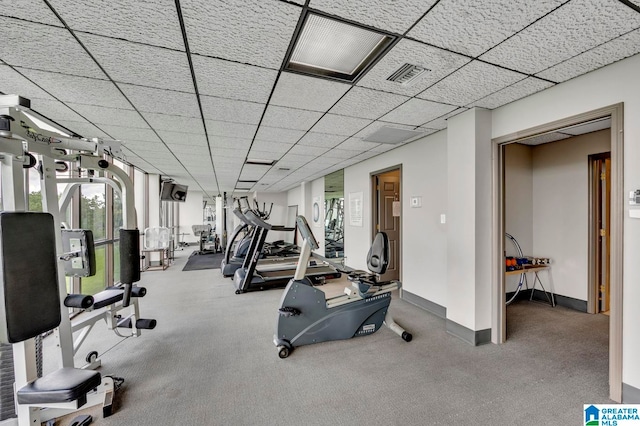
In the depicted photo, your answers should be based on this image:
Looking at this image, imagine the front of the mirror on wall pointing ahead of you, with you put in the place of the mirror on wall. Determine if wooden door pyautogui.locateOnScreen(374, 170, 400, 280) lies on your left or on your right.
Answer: on your left

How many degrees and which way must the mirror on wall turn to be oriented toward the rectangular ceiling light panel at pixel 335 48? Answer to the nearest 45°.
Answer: approximately 45° to its left

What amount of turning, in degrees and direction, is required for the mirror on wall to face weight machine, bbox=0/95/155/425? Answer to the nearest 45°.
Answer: approximately 45° to its left

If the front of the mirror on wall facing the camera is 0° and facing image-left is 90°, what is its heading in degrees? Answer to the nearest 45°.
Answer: approximately 45°

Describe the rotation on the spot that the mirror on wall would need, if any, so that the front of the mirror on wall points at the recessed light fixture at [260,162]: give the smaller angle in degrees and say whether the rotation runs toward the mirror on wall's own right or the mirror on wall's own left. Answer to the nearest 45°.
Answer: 0° — it already faces it

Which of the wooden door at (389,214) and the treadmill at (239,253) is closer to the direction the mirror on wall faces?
the treadmill
